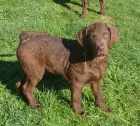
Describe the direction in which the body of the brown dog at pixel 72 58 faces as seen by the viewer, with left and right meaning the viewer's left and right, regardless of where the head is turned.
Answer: facing the viewer and to the right of the viewer
